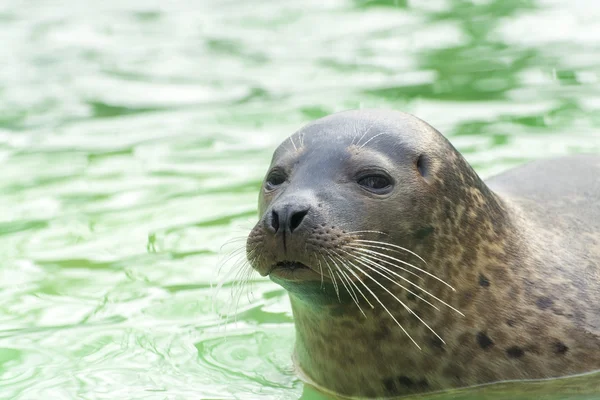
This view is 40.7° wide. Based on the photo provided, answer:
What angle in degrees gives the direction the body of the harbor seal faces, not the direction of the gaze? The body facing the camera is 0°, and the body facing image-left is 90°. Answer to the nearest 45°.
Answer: approximately 45°
